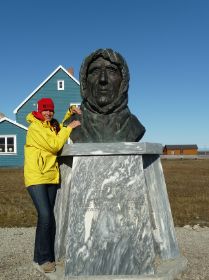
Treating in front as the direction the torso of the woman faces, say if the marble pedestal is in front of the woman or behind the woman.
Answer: in front

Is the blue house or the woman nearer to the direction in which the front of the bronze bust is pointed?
the woman

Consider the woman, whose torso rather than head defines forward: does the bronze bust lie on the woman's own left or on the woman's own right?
on the woman's own left

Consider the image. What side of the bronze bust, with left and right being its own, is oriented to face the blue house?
back

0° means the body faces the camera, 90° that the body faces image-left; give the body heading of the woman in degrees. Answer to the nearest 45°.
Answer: approximately 315°

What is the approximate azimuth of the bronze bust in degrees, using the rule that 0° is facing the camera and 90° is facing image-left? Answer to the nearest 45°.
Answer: approximately 0°

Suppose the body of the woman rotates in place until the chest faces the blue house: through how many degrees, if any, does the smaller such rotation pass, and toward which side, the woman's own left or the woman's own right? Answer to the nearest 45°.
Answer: approximately 135° to the woman's own left

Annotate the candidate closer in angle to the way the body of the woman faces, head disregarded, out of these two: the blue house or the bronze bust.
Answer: the bronze bust
